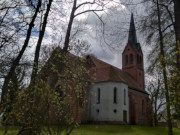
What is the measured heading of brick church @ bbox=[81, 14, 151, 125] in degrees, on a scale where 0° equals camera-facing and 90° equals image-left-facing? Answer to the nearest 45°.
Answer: approximately 225°
